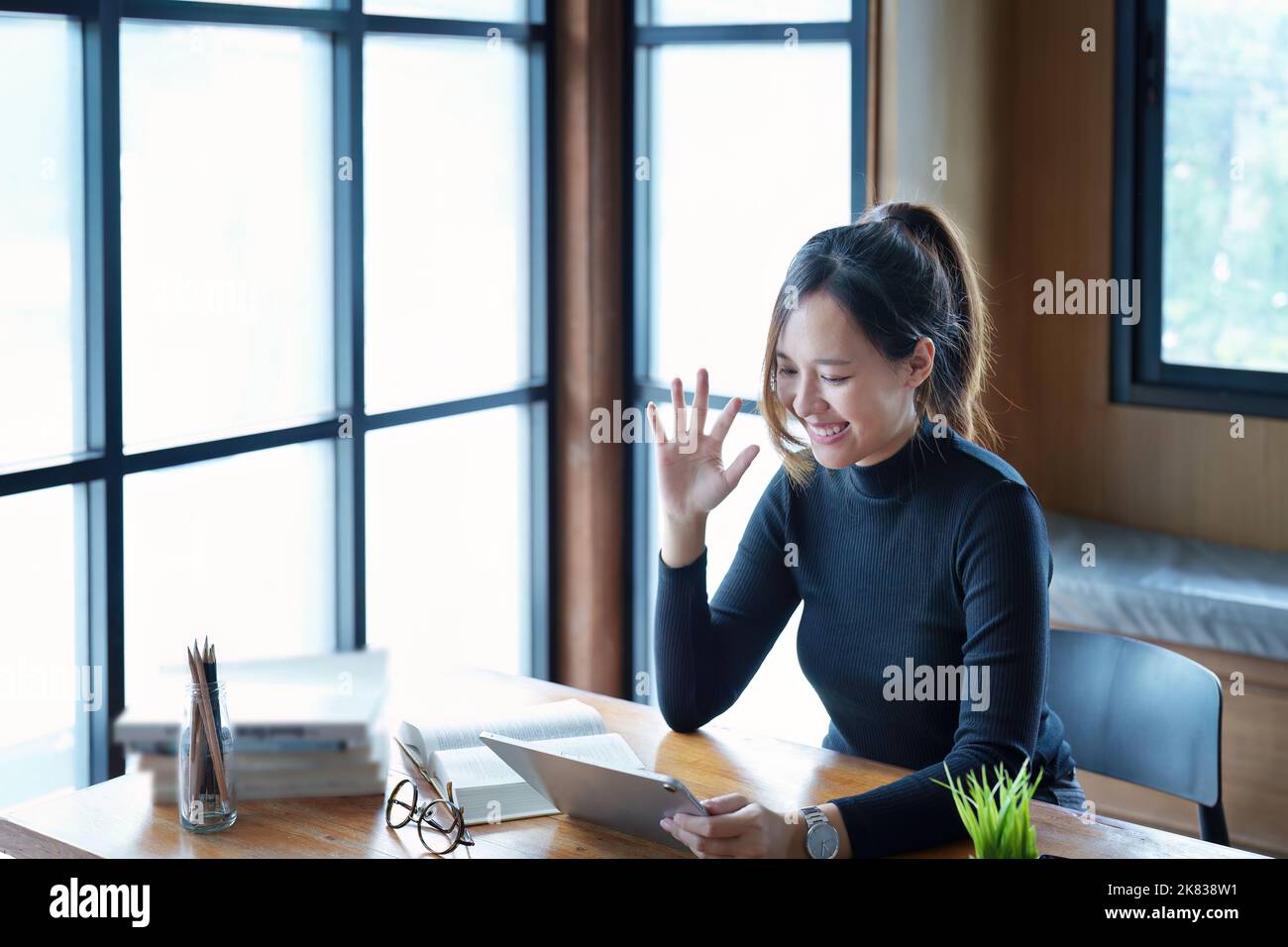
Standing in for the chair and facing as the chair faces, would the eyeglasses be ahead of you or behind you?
ahead

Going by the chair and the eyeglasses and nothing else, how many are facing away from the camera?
0

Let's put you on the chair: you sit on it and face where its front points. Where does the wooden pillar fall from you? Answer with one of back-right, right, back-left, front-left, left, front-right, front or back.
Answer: right

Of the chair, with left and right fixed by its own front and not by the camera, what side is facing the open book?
front

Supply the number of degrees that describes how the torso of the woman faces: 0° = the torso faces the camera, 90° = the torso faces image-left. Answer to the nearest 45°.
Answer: approximately 45°

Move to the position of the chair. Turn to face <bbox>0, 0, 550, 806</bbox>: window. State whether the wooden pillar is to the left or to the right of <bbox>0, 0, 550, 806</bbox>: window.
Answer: right

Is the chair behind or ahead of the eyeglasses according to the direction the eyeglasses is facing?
behind

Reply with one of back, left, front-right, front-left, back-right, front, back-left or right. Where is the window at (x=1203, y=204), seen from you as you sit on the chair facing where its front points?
back-right

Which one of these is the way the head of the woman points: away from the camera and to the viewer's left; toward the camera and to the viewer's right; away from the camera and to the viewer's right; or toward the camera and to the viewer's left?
toward the camera and to the viewer's left

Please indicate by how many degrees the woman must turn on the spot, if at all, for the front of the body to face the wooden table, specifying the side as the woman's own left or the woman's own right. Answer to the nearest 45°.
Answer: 0° — they already face it

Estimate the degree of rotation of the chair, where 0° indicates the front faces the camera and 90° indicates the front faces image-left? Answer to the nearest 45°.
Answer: approximately 45°
